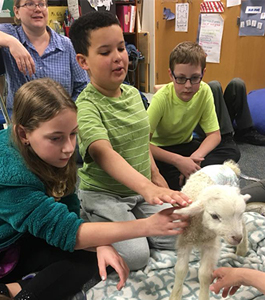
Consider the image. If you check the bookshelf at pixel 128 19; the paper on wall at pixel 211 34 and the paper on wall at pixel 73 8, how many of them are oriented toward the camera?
3

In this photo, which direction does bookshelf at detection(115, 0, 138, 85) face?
toward the camera

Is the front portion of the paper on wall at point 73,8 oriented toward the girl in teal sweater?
yes

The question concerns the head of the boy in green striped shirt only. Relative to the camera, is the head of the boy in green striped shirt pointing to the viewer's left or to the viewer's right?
to the viewer's right

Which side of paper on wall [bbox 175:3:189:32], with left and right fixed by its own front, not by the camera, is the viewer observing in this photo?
front

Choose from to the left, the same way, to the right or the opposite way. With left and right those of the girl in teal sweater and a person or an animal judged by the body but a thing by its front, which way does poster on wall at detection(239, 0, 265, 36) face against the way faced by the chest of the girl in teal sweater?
to the right

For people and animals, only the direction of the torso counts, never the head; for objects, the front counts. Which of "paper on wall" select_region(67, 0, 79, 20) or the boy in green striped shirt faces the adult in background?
the paper on wall

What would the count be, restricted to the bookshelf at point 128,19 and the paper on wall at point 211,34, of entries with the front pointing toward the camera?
2

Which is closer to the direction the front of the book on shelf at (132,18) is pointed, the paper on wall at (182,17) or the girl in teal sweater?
the girl in teal sweater

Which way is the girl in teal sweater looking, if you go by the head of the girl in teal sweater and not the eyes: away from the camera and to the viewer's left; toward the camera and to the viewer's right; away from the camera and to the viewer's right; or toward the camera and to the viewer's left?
toward the camera and to the viewer's right

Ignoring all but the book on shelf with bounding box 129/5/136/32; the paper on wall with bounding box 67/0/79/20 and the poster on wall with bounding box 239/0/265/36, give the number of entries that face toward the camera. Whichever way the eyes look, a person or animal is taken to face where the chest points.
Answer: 3

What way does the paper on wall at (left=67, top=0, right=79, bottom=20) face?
toward the camera

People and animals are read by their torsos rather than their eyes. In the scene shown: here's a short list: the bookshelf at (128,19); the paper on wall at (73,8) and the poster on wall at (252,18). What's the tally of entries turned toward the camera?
3

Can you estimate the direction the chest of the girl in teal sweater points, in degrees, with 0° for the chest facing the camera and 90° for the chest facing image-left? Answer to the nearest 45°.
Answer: approximately 315°
